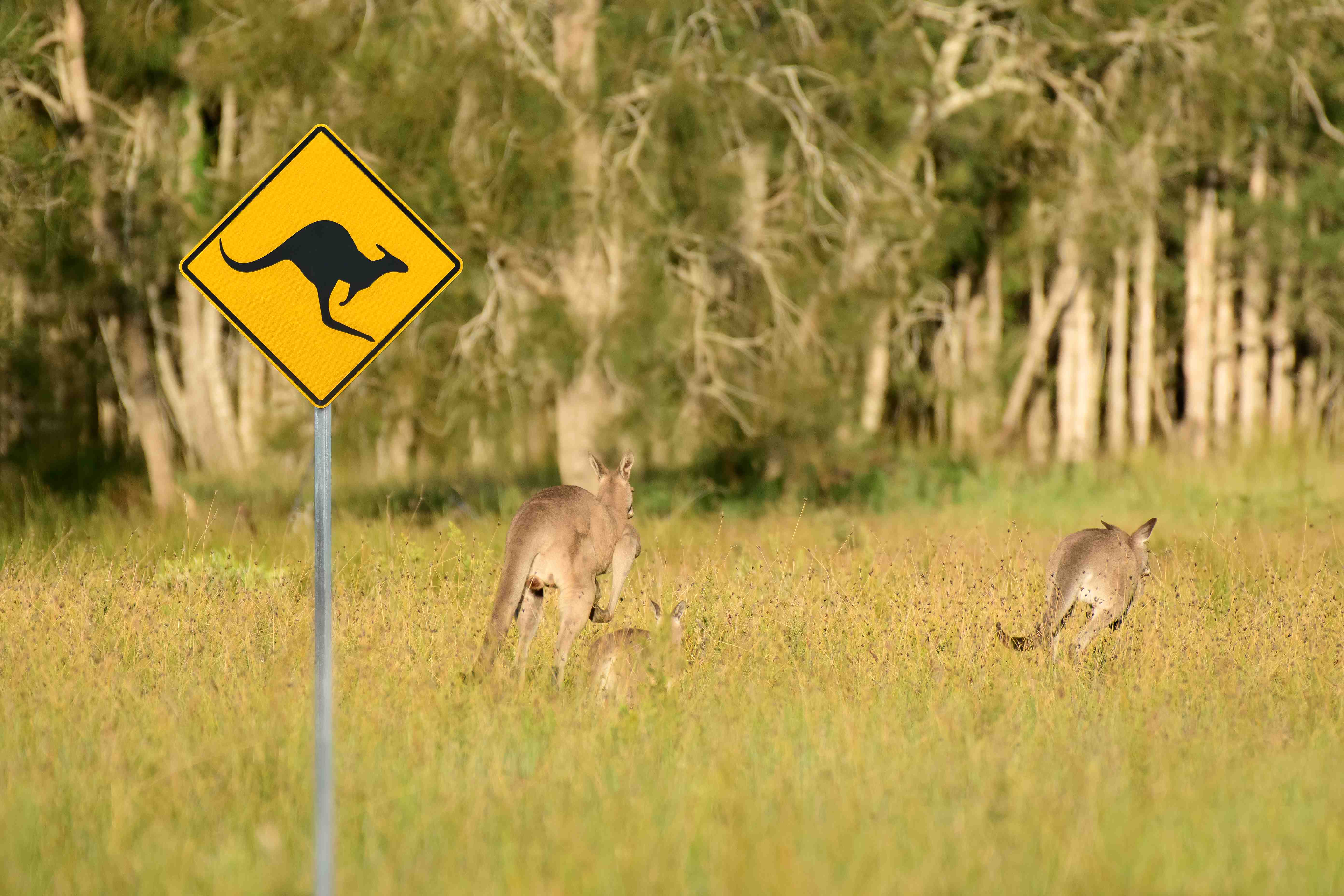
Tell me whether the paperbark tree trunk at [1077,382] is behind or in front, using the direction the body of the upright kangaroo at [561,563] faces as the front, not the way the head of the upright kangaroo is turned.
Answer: in front

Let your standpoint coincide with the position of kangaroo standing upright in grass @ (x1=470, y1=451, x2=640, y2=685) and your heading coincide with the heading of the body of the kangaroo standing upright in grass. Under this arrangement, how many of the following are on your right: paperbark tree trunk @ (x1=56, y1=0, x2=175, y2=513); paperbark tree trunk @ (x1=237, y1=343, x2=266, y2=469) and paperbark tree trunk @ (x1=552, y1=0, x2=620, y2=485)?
0

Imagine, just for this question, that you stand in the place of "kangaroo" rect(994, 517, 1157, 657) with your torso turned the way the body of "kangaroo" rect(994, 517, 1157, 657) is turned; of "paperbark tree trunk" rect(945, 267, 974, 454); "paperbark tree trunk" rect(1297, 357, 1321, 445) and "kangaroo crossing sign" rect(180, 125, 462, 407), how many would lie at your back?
1

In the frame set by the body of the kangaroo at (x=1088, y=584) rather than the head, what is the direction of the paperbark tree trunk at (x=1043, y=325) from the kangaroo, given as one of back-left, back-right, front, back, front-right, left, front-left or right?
front-left

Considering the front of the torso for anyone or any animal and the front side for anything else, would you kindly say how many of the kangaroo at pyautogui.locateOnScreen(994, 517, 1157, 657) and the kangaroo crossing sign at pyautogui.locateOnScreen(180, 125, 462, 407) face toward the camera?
1

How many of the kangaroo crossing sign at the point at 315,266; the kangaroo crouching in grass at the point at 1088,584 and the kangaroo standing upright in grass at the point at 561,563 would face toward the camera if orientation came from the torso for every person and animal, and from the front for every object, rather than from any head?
1

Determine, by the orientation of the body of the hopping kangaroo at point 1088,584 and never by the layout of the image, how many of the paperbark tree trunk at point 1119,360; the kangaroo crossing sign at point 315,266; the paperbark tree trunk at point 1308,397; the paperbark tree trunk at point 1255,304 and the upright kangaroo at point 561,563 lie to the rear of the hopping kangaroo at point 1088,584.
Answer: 2

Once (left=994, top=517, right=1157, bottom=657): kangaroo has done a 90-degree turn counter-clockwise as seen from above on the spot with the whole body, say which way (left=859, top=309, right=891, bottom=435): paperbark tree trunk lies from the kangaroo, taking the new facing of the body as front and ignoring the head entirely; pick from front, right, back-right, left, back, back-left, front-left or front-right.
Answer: front-right

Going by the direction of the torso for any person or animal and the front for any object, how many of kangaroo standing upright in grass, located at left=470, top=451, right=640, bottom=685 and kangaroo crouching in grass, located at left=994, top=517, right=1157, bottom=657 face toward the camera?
0

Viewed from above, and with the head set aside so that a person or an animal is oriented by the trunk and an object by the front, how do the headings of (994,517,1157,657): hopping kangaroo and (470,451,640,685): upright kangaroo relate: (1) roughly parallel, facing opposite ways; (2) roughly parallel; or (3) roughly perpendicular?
roughly parallel

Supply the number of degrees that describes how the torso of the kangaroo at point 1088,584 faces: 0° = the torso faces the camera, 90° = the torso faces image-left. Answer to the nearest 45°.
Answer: approximately 225°

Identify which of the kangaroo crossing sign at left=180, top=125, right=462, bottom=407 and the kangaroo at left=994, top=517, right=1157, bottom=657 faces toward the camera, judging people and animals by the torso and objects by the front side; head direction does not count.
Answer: the kangaroo crossing sign

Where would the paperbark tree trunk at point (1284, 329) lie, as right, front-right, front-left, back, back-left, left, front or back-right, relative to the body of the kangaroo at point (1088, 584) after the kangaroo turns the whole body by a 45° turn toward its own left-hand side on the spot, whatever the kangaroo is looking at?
front

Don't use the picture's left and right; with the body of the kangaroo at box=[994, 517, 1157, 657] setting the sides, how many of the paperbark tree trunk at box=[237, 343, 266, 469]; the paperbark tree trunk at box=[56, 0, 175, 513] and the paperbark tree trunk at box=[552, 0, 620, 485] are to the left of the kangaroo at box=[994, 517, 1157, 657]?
3

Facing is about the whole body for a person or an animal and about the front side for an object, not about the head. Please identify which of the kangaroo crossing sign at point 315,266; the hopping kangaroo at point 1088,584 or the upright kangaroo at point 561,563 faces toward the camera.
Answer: the kangaroo crossing sign

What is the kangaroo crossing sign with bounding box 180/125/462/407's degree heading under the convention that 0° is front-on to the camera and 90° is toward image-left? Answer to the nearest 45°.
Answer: approximately 0°

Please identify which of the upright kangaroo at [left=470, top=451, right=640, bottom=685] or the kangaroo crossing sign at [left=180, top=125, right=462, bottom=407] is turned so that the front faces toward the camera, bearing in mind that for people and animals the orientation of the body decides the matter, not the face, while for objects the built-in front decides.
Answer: the kangaroo crossing sign

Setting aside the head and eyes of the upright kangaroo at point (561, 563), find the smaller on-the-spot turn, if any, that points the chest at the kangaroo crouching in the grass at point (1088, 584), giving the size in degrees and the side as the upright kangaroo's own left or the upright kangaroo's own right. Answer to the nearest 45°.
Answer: approximately 45° to the upright kangaroo's own right

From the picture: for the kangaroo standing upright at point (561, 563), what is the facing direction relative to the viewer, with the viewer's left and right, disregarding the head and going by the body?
facing away from the viewer and to the right of the viewer
